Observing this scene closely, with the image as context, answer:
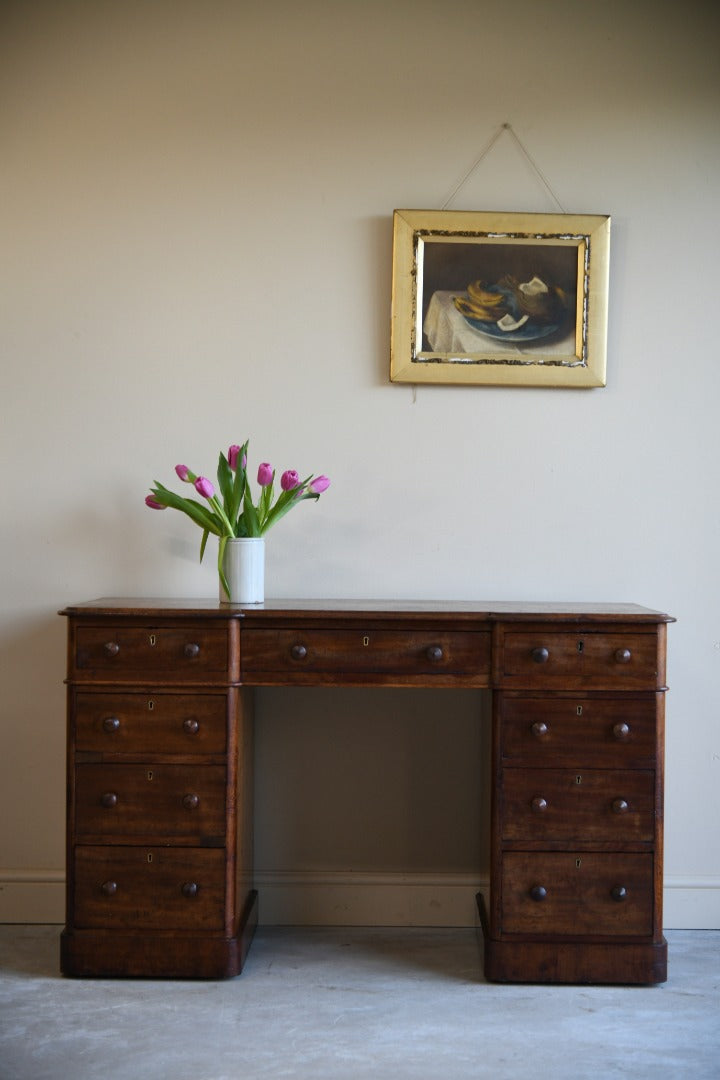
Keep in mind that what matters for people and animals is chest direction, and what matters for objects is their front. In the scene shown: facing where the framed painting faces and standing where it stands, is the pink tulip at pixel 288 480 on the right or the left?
on its right

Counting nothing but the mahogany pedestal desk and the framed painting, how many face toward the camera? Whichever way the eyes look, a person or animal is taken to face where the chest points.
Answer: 2

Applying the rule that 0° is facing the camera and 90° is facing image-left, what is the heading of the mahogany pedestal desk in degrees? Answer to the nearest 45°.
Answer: approximately 0°

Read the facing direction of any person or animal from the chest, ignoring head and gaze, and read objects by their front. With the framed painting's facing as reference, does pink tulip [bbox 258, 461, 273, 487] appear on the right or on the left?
on its right

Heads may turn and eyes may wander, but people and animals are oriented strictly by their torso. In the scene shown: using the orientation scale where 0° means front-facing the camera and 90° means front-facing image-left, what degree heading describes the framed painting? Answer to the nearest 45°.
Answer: approximately 0°
